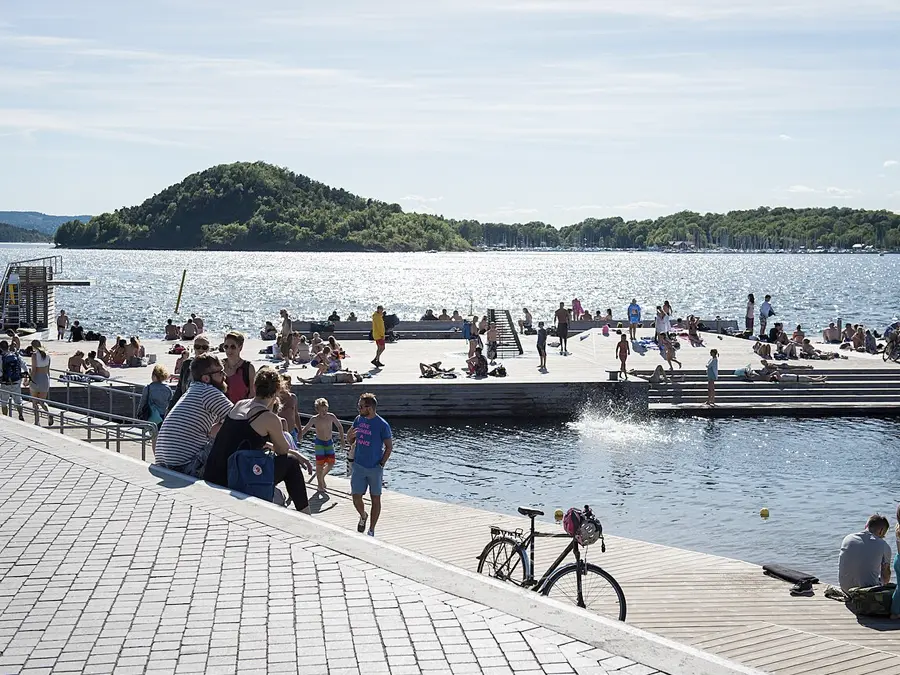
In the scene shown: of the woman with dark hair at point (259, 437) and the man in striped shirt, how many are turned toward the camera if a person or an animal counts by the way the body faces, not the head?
0

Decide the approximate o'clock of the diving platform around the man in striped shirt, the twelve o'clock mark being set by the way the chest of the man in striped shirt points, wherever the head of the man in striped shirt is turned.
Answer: The diving platform is roughly at 10 o'clock from the man in striped shirt.

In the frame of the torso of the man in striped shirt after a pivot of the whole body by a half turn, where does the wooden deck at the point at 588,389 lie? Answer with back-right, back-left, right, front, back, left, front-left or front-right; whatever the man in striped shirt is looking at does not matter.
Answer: back

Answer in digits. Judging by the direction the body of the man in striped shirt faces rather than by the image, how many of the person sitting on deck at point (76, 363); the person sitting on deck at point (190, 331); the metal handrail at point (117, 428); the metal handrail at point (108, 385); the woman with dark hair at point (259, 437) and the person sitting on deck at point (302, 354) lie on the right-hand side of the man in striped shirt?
1

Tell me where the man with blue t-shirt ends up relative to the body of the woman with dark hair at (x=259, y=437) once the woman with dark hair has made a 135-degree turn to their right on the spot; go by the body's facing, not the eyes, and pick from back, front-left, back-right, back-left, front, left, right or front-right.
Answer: back-left

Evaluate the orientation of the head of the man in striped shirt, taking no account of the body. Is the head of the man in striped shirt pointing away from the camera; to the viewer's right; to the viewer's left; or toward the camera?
to the viewer's right

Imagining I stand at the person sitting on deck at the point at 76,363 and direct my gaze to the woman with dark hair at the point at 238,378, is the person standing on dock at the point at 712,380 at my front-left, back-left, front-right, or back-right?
front-left

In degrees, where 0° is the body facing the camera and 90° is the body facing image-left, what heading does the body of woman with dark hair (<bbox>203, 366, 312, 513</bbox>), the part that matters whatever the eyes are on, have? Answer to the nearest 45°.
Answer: approximately 225°

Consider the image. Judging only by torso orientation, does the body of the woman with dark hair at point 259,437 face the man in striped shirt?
no

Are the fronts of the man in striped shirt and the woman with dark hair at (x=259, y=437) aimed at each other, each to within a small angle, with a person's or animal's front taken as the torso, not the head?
no

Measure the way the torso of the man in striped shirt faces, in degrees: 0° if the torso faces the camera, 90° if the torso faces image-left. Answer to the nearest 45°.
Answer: approximately 225°

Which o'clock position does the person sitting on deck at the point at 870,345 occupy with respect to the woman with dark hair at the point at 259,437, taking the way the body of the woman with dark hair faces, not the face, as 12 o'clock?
The person sitting on deck is roughly at 12 o'clock from the woman with dark hair.

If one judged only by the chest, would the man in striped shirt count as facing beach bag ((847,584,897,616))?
no

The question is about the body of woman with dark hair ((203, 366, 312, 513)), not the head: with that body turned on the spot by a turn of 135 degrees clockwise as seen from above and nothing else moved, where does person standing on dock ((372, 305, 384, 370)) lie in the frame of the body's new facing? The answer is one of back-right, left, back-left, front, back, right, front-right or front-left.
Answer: back

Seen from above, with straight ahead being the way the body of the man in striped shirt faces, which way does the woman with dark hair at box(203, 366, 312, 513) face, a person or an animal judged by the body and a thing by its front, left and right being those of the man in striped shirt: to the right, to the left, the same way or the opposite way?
the same way

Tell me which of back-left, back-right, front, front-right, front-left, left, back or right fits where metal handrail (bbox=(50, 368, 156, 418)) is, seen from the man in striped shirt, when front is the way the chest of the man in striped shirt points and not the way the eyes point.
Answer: front-left

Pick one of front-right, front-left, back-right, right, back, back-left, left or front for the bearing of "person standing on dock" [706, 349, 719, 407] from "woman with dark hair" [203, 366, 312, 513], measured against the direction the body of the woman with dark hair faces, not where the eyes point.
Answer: front
